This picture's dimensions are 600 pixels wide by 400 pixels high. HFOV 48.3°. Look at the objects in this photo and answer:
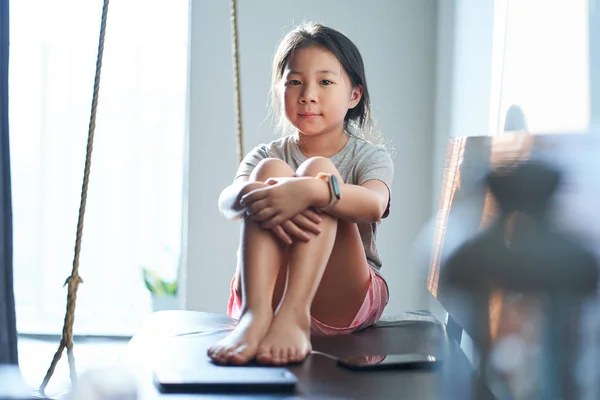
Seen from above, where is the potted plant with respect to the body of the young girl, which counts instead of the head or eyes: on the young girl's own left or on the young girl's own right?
on the young girl's own right

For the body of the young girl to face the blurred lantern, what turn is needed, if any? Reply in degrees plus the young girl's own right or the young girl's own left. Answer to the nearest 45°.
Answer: approximately 45° to the young girl's own left

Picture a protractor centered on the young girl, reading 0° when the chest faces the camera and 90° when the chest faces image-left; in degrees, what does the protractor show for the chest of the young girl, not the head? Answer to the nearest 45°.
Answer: approximately 45°

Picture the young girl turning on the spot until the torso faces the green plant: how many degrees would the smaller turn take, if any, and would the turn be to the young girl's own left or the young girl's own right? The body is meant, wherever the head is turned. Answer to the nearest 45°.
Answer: approximately 135° to the young girl's own right

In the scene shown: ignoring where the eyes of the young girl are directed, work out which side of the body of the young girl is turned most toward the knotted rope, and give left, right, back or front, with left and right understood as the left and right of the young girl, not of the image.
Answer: right

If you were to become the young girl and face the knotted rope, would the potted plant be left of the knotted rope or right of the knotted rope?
right

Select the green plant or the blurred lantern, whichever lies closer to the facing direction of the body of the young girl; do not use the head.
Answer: the blurred lantern
